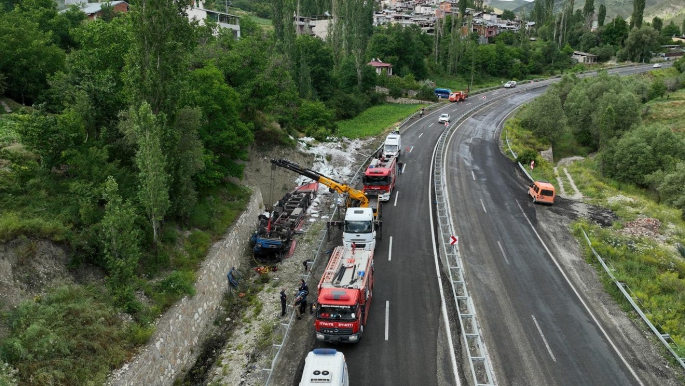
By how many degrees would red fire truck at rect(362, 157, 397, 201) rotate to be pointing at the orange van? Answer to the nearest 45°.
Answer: approximately 90° to its left

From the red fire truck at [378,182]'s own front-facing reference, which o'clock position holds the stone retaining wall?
The stone retaining wall is roughly at 1 o'clock from the red fire truck.

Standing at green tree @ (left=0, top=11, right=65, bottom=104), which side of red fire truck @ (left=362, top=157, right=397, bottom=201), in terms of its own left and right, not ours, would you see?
right

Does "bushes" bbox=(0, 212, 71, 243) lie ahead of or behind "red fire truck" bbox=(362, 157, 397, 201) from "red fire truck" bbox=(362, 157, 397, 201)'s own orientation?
ahead

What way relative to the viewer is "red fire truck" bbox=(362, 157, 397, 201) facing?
toward the camera

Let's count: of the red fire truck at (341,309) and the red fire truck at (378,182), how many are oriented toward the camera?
2

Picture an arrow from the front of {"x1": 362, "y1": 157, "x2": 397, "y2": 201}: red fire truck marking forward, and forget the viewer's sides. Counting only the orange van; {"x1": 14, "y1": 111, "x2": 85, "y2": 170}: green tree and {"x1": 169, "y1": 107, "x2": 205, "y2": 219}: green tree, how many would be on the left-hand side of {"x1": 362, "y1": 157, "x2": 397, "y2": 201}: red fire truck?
1

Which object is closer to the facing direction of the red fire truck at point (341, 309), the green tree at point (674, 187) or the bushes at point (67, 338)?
the bushes

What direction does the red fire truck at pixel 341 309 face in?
toward the camera

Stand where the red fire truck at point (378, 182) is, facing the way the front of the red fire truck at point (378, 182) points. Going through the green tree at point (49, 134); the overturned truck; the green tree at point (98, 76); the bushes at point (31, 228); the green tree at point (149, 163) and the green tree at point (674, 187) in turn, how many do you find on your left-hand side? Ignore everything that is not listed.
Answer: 1

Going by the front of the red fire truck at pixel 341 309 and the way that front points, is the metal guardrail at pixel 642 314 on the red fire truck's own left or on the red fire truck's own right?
on the red fire truck's own left

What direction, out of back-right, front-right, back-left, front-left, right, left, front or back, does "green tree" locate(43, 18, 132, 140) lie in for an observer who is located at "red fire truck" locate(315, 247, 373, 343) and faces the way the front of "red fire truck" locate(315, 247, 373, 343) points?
back-right
